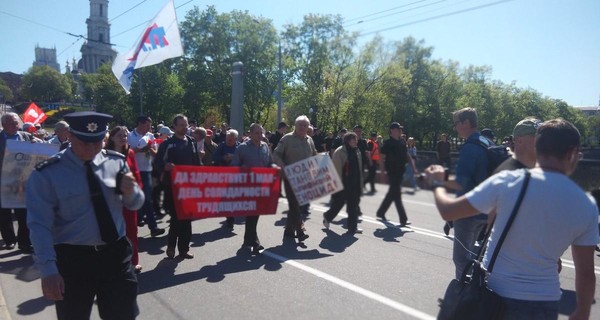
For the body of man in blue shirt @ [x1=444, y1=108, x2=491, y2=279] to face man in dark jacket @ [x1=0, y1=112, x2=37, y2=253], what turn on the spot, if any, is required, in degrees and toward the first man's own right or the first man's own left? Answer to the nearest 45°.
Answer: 0° — they already face them

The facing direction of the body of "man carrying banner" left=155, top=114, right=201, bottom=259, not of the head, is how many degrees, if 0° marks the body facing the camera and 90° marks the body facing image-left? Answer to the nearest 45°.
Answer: approximately 315°

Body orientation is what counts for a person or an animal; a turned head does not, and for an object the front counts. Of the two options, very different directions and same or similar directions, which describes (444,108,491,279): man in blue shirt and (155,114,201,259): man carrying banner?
very different directions

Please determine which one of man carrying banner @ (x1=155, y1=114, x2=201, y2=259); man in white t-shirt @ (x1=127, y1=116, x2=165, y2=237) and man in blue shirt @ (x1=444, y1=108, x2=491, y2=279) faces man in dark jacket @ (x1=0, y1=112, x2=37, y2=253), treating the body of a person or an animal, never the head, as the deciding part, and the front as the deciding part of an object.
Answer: the man in blue shirt

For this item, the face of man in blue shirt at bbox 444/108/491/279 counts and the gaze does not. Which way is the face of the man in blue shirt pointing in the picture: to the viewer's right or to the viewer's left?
to the viewer's left

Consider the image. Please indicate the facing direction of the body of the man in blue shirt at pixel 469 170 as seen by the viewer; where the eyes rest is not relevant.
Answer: to the viewer's left

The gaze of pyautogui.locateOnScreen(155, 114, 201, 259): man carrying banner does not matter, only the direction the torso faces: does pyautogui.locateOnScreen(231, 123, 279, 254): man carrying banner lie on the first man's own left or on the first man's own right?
on the first man's own left
